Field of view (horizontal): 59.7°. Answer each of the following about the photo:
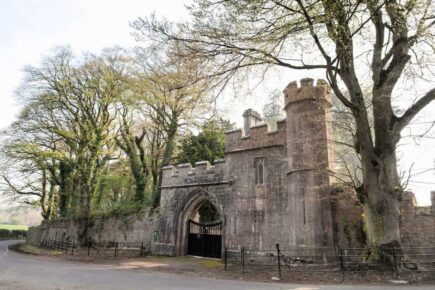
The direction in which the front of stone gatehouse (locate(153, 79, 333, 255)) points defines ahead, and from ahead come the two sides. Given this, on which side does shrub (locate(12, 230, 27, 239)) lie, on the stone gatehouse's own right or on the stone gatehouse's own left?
on the stone gatehouse's own right

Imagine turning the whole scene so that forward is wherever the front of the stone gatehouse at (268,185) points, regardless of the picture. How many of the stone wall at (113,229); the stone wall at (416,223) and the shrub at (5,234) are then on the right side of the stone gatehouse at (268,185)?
2

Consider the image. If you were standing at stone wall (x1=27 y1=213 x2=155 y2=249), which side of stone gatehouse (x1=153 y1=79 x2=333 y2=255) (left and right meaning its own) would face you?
right

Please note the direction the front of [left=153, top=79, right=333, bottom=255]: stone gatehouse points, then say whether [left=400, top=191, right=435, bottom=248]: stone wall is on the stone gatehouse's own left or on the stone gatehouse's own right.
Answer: on the stone gatehouse's own left

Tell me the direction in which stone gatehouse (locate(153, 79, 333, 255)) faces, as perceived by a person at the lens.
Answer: facing the viewer and to the left of the viewer

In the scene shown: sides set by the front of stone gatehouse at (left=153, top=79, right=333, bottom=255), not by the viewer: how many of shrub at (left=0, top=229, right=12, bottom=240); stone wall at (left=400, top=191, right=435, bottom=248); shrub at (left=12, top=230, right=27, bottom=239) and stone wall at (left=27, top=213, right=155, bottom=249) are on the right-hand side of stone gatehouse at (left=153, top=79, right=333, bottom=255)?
3

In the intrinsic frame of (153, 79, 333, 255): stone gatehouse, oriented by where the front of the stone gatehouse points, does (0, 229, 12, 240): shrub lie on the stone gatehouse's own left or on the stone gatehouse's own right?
on the stone gatehouse's own right
